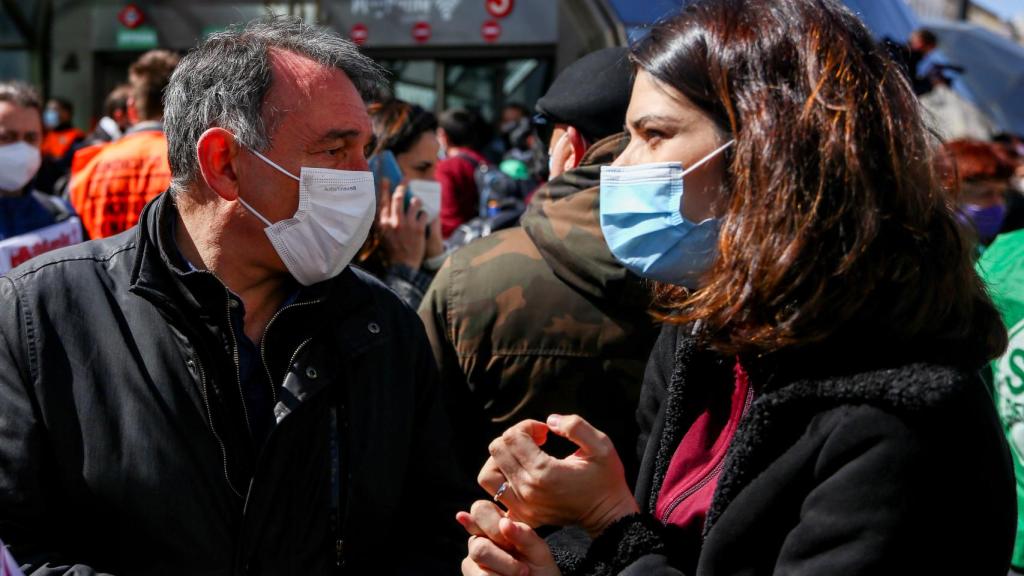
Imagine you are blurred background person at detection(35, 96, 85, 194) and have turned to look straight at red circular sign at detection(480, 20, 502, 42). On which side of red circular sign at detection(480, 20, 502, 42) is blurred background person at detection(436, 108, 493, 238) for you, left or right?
right

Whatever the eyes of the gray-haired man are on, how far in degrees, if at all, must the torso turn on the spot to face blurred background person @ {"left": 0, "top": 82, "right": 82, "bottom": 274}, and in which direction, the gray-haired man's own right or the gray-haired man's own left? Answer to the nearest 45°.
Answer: approximately 135° to the gray-haired man's own left

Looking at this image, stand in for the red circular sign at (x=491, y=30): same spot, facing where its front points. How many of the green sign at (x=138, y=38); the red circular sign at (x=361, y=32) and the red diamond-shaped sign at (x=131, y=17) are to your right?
3

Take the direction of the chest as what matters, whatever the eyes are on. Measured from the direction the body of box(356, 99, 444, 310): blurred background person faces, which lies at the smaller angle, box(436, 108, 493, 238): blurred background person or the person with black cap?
the person with black cap

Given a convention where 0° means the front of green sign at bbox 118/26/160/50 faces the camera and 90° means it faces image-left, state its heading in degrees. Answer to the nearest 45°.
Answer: approximately 0°

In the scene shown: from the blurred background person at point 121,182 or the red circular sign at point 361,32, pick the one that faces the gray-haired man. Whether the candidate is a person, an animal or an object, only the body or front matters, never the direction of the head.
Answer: the red circular sign

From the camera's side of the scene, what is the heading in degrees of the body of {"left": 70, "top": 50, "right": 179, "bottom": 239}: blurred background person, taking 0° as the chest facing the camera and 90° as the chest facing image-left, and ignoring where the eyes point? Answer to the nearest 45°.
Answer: approximately 180°

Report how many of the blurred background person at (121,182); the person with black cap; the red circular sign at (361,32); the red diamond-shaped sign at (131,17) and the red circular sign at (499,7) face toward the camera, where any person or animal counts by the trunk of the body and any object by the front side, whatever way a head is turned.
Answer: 3

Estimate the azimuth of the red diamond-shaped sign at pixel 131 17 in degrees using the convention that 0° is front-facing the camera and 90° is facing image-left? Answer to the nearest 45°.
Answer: approximately 0°

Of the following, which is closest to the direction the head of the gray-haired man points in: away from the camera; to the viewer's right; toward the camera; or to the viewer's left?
to the viewer's right
